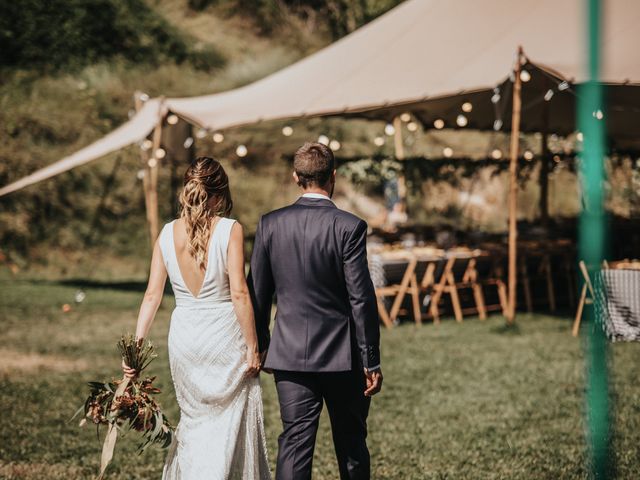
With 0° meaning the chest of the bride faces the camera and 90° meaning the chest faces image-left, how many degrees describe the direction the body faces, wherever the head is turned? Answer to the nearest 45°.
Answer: approximately 180°

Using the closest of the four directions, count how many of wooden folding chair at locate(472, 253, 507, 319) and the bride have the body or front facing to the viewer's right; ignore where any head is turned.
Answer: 0

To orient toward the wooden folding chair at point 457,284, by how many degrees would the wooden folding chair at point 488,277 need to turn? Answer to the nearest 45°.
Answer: approximately 90° to its left

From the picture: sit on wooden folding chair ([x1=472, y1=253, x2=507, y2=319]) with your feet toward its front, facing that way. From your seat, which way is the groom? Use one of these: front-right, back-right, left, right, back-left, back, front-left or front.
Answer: back-left

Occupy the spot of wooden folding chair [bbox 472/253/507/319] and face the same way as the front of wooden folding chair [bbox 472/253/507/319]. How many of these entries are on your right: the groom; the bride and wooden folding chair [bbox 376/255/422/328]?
0

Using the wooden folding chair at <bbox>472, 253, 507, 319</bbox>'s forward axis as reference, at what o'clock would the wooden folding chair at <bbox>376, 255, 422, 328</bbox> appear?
the wooden folding chair at <bbox>376, 255, 422, 328</bbox> is roughly at 9 o'clock from the wooden folding chair at <bbox>472, 253, 507, 319</bbox>.

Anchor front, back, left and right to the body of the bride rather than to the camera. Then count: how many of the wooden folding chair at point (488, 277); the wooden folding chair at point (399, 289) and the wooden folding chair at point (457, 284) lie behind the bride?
0

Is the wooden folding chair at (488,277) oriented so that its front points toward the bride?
no

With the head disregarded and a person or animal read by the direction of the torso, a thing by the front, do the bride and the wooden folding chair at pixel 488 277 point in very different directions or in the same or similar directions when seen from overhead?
same or similar directions

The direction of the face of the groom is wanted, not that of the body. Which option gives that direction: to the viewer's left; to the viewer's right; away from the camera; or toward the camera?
away from the camera

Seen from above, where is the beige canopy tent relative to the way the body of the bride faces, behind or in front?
in front

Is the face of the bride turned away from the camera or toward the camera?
away from the camera

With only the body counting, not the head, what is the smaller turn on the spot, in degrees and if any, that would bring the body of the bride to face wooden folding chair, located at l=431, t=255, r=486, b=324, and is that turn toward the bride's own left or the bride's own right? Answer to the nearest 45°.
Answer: approximately 45° to the bride's own right

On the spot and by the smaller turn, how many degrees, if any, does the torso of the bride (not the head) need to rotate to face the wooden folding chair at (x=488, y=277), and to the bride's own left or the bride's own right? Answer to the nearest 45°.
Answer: approximately 45° to the bride's own right

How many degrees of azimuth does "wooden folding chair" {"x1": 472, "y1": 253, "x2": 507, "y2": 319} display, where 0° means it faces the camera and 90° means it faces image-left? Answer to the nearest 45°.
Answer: approximately 135°
